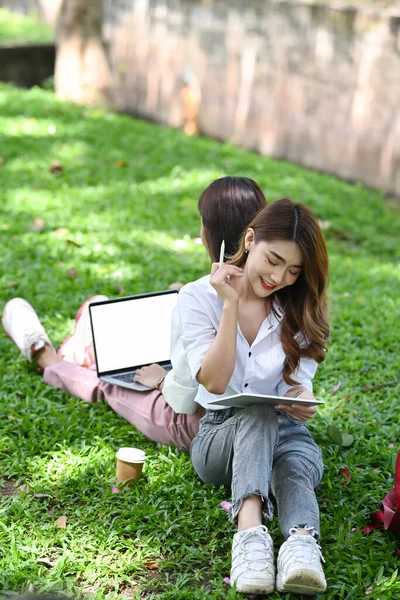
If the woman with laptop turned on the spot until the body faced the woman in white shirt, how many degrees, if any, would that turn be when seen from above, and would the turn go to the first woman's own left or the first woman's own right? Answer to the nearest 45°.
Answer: approximately 180°

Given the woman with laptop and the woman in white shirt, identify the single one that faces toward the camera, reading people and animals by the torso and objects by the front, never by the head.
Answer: the woman in white shirt

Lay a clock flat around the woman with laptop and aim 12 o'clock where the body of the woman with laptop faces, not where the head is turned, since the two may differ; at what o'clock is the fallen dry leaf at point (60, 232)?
The fallen dry leaf is roughly at 1 o'clock from the woman with laptop.

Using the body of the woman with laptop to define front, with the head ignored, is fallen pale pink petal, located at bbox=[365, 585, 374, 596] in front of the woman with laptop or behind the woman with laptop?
behind

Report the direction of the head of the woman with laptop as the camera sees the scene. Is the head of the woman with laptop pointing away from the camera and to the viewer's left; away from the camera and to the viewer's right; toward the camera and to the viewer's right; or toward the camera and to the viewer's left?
away from the camera and to the viewer's left

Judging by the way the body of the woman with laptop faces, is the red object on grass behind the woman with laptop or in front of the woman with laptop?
behind

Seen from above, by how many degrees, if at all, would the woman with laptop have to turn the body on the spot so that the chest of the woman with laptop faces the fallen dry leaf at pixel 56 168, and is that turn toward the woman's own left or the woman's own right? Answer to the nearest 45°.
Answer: approximately 45° to the woman's own right

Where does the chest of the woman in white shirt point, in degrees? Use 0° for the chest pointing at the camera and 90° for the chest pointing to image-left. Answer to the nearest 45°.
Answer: approximately 0°

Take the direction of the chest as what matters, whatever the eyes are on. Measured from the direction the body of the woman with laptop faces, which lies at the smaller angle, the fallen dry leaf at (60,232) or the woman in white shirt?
the fallen dry leaf

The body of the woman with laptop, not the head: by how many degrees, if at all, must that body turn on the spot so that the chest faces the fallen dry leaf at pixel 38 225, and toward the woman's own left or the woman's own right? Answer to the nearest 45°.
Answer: approximately 45° to the woman's own right

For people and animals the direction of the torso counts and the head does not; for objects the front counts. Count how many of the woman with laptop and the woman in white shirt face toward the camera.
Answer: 1
